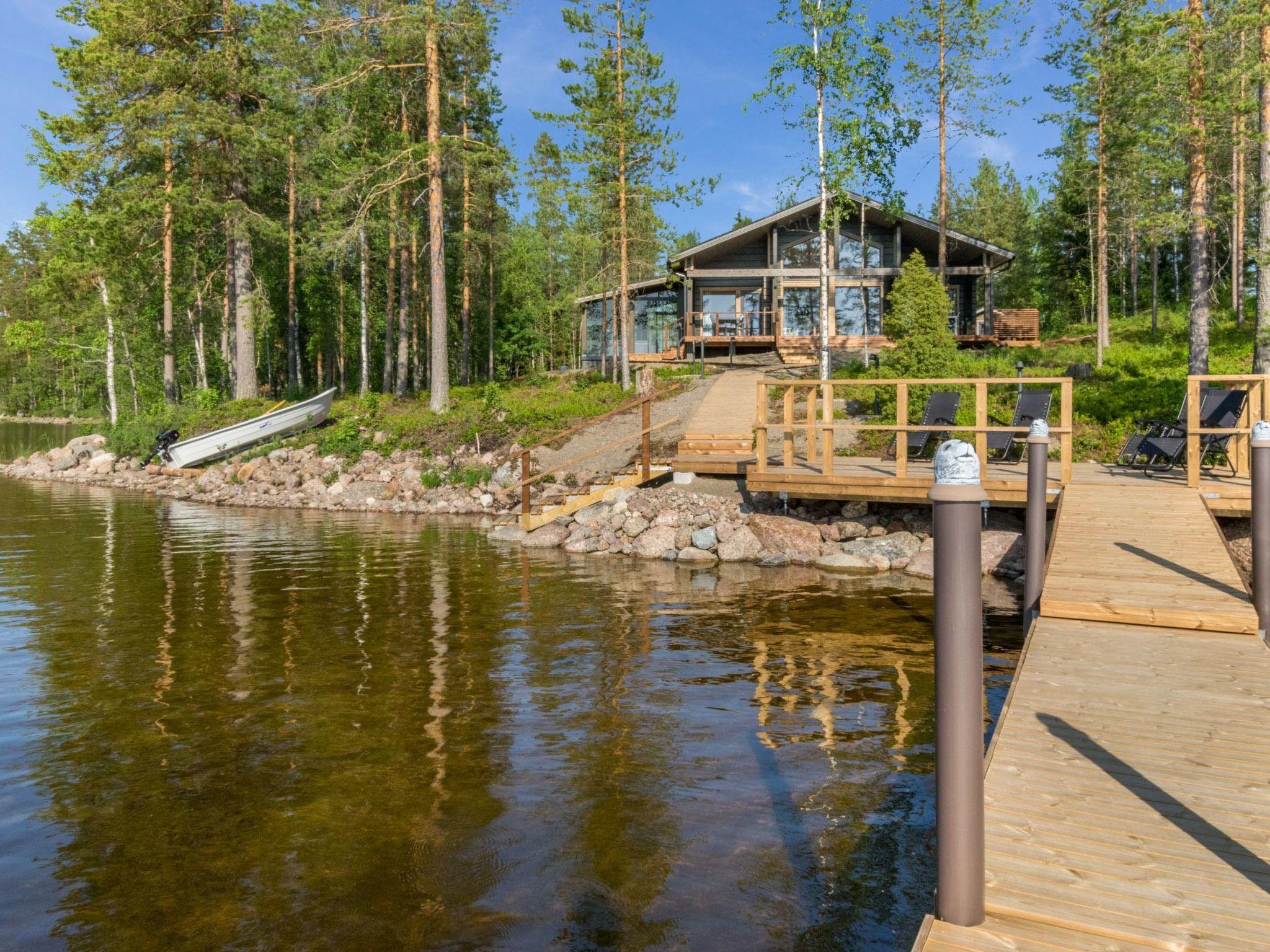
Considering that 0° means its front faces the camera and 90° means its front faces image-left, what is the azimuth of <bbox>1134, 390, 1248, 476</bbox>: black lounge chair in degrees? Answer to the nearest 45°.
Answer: approximately 45°

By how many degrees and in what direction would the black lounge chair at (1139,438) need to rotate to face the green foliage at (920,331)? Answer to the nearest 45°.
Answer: approximately 90° to its right

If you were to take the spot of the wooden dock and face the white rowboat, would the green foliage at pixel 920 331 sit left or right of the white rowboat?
right

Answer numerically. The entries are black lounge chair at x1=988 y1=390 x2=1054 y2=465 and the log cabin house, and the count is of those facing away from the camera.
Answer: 0

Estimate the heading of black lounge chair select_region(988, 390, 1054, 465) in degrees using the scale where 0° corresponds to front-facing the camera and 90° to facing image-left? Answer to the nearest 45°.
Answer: approximately 45°

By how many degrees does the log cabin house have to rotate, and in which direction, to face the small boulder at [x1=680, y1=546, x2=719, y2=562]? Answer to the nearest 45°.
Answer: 0° — it already faces it

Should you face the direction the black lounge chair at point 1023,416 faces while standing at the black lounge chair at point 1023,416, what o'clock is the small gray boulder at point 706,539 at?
The small gray boulder is roughly at 1 o'clock from the black lounge chair.

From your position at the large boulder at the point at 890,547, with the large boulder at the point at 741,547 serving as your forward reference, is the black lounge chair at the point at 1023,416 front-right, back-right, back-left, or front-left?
back-right

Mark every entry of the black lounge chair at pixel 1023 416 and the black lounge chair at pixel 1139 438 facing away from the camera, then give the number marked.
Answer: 0

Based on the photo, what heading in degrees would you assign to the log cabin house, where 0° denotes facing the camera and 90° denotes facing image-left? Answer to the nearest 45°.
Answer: approximately 0°
